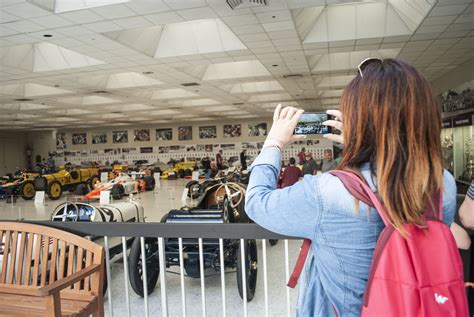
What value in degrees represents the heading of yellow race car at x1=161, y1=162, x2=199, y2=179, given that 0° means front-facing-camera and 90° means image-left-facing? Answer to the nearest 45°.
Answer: approximately 45°

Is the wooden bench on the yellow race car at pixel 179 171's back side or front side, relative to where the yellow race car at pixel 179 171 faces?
on the front side

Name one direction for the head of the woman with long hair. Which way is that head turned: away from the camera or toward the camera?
away from the camera

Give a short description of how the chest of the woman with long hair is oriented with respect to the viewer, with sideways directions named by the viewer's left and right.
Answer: facing away from the viewer and to the left of the viewer

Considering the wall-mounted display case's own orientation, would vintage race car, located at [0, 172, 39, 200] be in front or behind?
in front

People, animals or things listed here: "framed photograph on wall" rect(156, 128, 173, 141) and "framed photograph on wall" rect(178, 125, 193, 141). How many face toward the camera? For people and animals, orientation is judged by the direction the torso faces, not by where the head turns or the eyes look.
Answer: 2

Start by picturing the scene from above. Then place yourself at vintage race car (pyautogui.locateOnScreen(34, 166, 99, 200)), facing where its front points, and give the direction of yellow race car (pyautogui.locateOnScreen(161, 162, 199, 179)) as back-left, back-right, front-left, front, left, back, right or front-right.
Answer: back

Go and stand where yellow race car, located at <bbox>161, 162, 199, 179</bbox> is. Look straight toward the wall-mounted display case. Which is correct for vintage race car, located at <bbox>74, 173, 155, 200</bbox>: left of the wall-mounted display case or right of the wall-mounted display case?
right

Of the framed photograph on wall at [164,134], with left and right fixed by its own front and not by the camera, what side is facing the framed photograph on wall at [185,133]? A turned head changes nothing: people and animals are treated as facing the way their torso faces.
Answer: left

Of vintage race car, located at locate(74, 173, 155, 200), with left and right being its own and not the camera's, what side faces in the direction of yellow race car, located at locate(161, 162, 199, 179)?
back

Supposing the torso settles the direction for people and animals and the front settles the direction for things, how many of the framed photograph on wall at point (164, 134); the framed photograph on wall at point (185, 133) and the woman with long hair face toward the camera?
2

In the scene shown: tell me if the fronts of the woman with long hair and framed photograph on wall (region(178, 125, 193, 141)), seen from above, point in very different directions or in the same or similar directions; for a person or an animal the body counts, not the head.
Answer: very different directions

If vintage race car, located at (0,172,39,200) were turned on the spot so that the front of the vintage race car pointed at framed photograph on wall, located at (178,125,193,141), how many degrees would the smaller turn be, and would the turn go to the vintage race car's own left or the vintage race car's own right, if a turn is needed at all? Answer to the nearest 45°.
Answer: approximately 180°

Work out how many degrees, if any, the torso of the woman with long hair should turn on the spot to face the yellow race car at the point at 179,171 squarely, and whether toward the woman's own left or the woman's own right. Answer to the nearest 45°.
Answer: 0° — they already face it

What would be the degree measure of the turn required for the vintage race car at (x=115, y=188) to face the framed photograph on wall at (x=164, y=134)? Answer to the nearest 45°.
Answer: approximately 135° to its right
